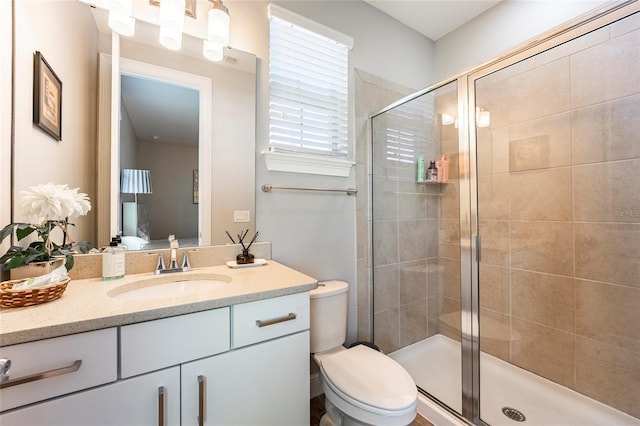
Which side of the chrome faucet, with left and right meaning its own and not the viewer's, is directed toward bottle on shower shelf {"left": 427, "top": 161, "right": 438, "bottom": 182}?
left

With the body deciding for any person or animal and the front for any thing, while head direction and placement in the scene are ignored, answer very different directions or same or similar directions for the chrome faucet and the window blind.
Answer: same or similar directions

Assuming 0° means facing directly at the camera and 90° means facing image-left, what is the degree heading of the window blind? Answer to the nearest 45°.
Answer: approximately 315°

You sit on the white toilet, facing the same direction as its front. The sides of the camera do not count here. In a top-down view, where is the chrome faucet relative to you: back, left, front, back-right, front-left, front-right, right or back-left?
back-right

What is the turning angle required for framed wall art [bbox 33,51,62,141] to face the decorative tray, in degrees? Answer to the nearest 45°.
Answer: approximately 45° to its left

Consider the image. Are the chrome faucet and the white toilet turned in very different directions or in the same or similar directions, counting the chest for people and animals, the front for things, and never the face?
same or similar directions

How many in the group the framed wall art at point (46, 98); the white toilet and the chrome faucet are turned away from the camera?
0

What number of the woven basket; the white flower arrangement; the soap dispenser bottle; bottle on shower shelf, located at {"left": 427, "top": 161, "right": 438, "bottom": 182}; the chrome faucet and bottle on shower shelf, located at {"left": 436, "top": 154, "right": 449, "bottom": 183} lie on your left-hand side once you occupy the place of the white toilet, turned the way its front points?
2

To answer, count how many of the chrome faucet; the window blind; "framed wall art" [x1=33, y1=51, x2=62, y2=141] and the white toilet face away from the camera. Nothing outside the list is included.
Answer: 0

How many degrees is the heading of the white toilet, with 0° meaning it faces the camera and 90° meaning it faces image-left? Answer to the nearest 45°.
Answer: approximately 315°

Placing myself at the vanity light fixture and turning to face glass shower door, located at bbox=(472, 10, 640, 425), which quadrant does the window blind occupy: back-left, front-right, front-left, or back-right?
front-left

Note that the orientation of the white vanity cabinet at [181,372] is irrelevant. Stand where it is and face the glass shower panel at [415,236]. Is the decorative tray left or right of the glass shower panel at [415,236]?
left

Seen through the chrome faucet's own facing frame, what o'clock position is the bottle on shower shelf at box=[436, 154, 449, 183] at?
The bottle on shower shelf is roughly at 9 o'clock from the chrome faucet.

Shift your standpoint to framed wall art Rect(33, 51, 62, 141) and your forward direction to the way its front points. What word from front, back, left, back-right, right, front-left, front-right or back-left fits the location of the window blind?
front-left

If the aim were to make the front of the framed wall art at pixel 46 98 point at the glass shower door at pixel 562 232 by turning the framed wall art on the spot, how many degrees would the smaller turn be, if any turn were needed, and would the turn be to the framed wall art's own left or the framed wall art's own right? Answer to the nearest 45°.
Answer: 0° — it already faces it
